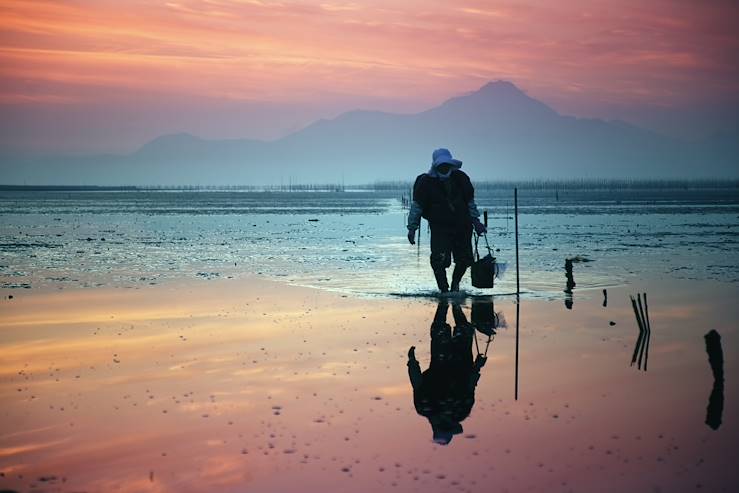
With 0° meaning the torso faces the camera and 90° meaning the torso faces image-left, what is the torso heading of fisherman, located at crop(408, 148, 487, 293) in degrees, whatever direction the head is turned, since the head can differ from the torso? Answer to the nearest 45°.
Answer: approximately 0°
